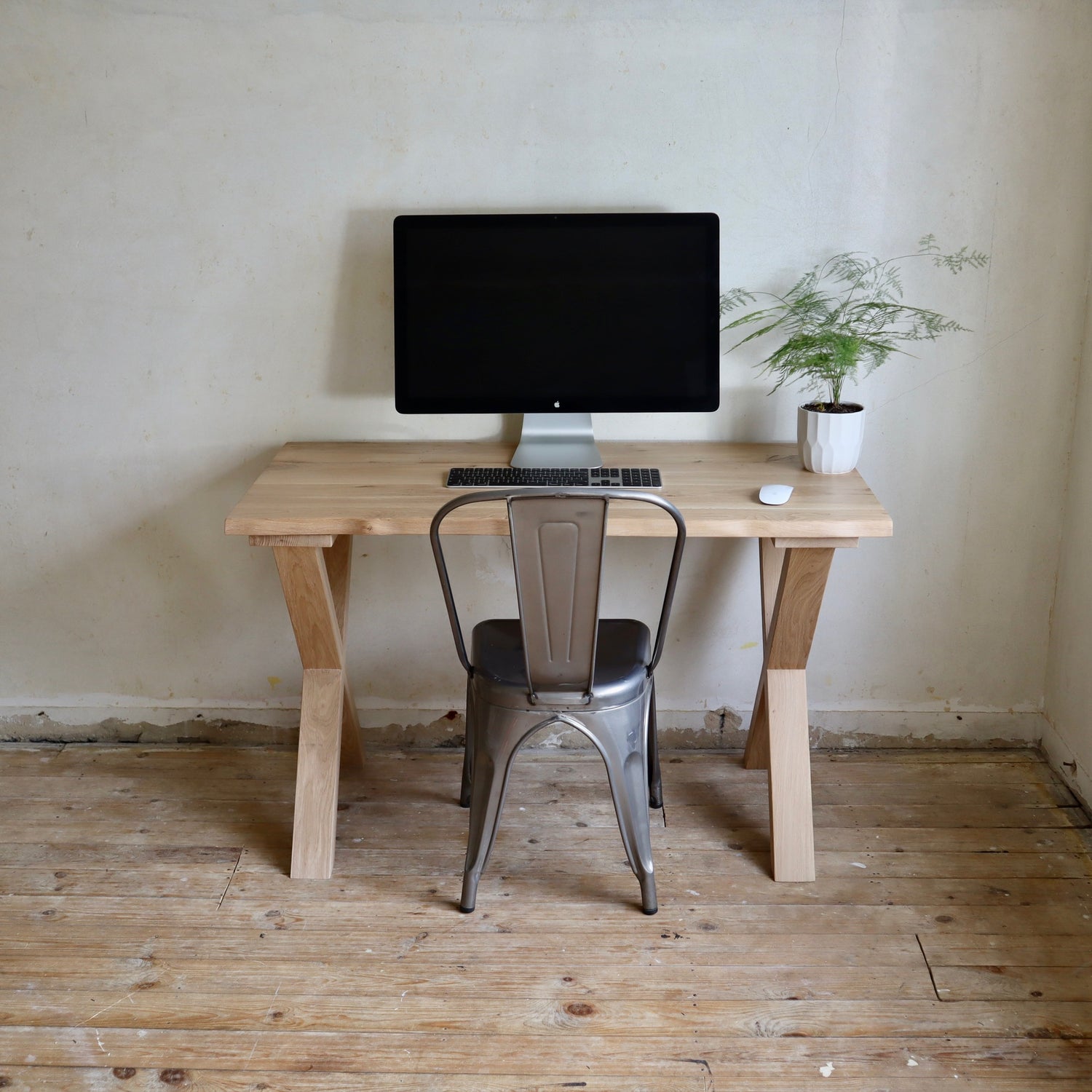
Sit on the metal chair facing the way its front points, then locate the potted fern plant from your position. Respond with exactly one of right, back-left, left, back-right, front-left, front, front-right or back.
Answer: front-right

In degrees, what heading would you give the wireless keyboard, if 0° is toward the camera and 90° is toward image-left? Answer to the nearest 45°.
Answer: approximately 0°

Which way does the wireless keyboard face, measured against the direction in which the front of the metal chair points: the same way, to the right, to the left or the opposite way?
the opposite way

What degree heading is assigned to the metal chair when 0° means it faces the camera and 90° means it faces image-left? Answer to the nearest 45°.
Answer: approximately 180°

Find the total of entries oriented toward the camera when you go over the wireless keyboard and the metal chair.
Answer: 1

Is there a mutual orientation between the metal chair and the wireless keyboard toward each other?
yes
